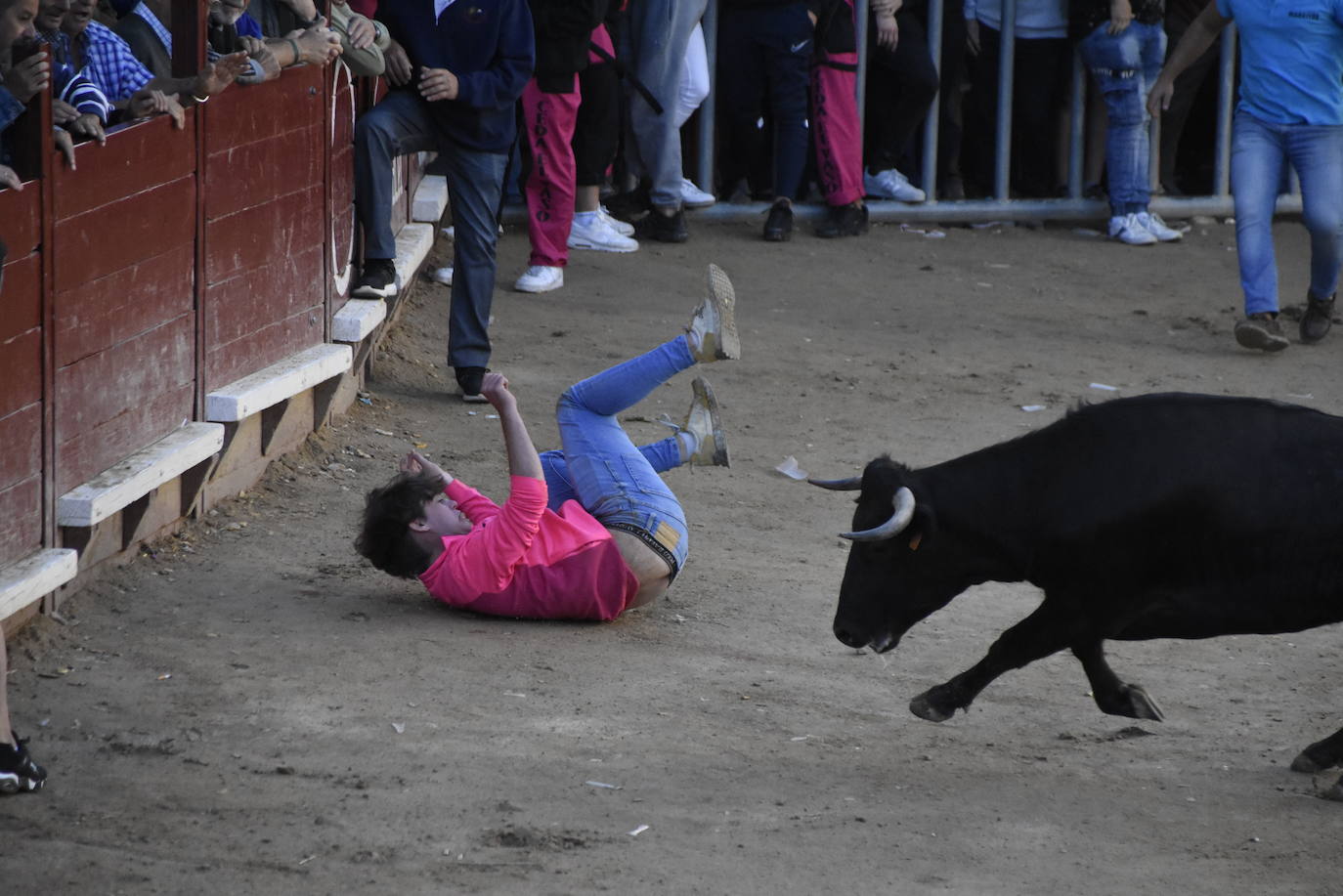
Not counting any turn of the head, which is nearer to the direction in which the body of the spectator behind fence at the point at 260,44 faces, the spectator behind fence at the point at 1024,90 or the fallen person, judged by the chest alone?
the fallen person

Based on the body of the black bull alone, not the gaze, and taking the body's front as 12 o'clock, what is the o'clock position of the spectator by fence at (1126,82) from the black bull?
The spectator by fence is roughly at 3 o'clock from the black bull.

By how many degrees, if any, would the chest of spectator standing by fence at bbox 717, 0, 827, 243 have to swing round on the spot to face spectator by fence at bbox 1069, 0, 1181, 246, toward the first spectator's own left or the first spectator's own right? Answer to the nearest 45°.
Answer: approximately 90° to the first spectator's own left

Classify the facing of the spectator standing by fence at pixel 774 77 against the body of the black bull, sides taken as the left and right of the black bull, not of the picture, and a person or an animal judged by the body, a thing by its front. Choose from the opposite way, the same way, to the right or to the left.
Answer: to the left

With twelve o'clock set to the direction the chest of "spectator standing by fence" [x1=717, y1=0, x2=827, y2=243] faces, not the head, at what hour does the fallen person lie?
The fallen person is roughly at 12 o'clock from the spectator standing by fence.

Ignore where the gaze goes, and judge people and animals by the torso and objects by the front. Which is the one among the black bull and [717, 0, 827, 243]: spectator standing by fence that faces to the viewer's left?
the black bull

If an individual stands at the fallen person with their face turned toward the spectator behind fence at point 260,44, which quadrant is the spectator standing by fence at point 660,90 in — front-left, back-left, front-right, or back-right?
front-right

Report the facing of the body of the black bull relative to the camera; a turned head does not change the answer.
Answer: to the viewer's left

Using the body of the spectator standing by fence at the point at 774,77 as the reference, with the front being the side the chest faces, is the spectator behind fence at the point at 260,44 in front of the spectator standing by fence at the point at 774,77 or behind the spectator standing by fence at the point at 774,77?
in front

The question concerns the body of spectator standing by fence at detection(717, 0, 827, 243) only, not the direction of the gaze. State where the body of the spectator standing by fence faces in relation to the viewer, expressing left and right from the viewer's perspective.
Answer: facing the viewer
